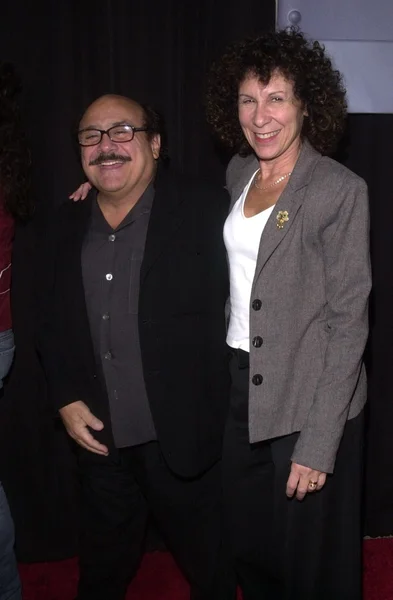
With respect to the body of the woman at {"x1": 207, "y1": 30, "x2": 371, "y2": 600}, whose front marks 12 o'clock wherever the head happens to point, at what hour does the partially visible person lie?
The partially visible person is roughly at 2 o'clock from the woman.

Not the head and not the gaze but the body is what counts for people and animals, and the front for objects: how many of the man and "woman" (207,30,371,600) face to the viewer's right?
0

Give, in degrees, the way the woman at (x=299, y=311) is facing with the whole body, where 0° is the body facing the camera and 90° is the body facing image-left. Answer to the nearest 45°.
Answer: approximately 45°

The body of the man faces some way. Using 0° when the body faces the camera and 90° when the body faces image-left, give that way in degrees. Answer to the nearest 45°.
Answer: approximately 45°
